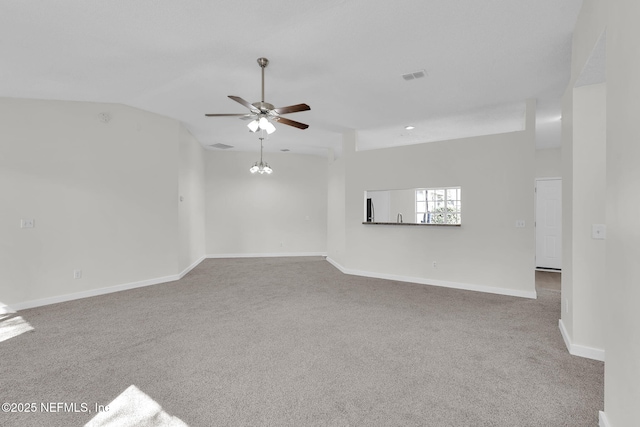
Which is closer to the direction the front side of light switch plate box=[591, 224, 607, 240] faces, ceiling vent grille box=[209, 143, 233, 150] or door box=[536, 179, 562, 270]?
the ceiling vent grille

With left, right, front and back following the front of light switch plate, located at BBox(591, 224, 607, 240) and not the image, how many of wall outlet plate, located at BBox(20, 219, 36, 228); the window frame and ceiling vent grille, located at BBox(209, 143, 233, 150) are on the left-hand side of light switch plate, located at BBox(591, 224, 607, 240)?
0

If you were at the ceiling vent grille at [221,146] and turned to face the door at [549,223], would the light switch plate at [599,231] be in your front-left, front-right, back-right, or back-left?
front-right

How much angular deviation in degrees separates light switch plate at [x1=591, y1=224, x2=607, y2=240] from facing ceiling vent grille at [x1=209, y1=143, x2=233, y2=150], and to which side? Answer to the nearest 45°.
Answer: approximately 90° to its right

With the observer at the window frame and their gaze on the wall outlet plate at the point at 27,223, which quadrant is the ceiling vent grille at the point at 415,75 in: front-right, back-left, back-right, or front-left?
front-left

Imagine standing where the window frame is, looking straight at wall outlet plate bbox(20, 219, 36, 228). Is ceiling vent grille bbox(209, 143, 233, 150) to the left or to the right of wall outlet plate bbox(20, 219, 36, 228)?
right

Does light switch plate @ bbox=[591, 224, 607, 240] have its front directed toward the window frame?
no

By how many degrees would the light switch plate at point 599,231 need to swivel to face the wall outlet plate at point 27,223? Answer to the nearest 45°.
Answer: approximately 45° to its right

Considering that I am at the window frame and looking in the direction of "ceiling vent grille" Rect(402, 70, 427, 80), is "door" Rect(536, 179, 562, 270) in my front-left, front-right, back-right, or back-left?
back-left

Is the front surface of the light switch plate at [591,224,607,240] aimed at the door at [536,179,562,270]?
no
